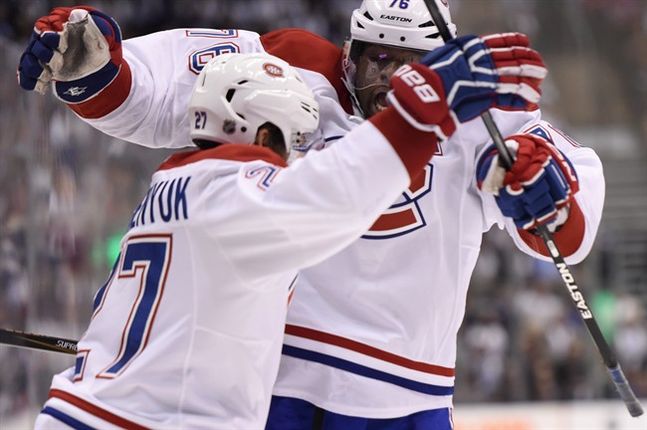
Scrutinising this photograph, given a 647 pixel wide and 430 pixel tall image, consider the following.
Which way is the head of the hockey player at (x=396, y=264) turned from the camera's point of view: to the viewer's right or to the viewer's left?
to the viewer's left

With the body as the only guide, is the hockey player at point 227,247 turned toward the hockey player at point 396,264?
yes

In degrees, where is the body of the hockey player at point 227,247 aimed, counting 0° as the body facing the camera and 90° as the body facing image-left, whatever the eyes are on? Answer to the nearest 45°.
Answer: approximately 225°

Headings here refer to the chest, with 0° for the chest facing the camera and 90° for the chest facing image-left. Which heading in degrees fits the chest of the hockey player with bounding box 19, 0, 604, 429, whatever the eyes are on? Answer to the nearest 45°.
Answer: approximately 0°

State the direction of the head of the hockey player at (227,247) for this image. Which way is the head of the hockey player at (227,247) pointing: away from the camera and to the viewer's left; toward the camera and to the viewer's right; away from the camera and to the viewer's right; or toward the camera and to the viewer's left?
away from the camera and to the viewer's right

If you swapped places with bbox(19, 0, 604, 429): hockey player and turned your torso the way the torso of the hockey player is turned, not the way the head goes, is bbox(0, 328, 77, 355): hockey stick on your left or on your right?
on your right

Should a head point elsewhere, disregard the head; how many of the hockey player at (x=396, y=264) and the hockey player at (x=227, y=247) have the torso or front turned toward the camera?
1
